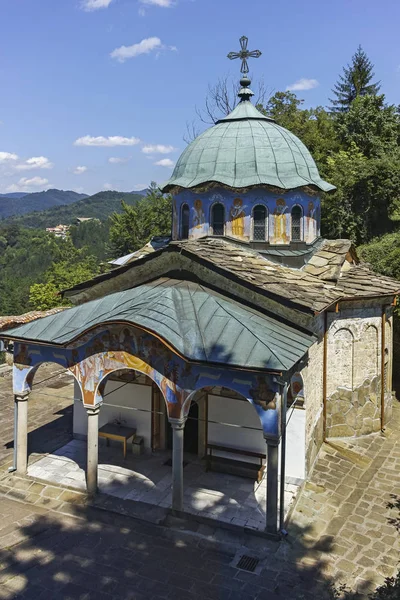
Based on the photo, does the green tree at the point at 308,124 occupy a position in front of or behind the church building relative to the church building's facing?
behind

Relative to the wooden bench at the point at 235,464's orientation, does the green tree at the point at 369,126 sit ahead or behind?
behind

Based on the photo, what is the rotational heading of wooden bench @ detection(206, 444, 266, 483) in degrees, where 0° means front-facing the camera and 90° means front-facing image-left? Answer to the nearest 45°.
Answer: approximately 45°

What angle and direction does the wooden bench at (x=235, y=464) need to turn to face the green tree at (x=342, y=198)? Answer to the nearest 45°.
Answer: approximately 135° to its right

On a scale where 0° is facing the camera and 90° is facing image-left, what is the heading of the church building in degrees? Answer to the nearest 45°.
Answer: approximately 45°
